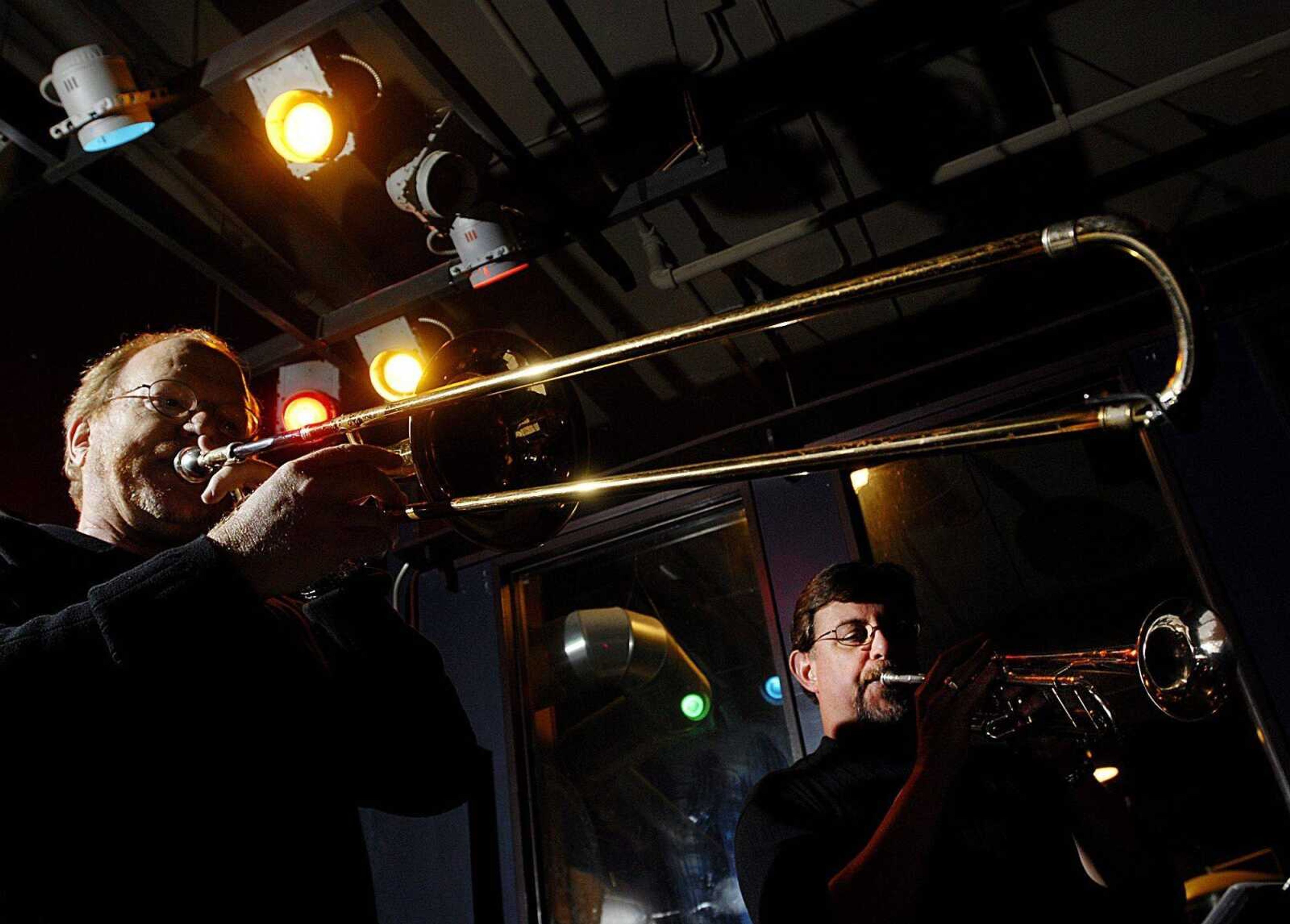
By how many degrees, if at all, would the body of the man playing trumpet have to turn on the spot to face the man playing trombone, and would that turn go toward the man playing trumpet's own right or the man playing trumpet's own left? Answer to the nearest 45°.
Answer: approximately 90° to the man playing trumpet's own right

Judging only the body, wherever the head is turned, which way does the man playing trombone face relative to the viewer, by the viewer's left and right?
facing the viewer and to the right of the viewer

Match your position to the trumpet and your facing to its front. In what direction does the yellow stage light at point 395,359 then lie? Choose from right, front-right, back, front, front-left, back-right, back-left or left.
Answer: back-right

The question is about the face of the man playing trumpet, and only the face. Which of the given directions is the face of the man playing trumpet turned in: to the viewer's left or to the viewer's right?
to the viewer's right

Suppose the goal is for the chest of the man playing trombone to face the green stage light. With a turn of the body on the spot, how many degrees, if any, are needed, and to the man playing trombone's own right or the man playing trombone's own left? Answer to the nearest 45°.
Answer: approximately 90° to the man playing trombone's own left

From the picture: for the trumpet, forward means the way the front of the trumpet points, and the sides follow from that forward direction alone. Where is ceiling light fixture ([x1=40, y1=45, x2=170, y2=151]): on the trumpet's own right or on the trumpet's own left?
on the trumpet's own right

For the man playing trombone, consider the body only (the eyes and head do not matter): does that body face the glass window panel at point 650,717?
no

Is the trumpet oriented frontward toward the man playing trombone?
no

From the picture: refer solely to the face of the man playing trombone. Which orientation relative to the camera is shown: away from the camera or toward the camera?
toward the camera

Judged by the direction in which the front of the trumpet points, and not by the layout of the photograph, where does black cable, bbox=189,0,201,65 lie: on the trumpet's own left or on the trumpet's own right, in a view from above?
on the trumpet's own right

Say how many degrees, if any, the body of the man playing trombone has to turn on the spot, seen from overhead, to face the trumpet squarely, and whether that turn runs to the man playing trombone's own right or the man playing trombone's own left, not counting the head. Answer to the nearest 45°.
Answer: approximately 45° to the man playing trombone's own left

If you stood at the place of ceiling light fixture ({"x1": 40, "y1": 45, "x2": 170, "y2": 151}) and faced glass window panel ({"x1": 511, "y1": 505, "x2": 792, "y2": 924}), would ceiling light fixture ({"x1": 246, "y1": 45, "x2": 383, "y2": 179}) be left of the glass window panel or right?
right
